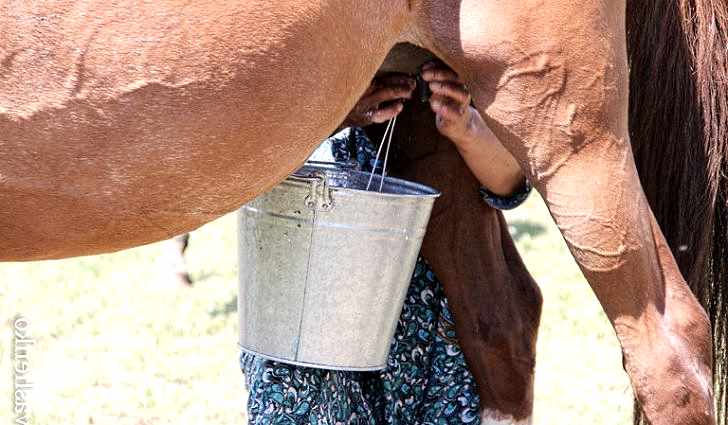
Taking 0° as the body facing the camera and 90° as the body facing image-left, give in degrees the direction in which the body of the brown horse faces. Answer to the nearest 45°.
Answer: approximately 90°
